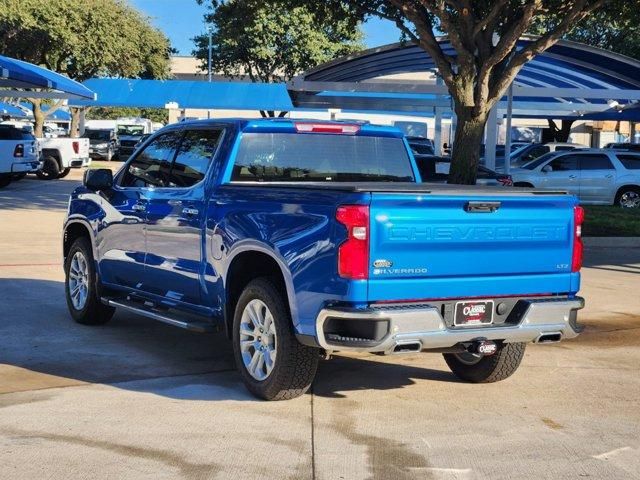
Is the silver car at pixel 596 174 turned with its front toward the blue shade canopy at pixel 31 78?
yes

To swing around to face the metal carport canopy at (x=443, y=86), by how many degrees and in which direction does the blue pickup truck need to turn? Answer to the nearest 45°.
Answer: approximately 45° to its right

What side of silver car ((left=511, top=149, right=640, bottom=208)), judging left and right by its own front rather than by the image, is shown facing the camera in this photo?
left

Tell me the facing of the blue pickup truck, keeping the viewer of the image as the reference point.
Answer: facing away from the viewer and to the left of the viewer

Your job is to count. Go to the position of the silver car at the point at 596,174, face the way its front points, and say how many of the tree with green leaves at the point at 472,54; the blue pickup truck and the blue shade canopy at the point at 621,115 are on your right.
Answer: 1

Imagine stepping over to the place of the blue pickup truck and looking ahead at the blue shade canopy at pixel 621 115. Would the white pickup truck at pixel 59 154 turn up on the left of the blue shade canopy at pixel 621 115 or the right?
left

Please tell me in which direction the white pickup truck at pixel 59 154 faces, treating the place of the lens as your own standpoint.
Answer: facing away from the viewer and to the left of the viewer

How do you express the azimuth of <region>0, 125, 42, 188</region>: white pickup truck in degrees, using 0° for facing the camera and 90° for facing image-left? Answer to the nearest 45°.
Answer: approximately 135°

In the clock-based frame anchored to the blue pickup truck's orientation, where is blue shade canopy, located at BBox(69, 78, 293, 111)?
The blue shade canopy is roughly at 1 o'clock from the blue pickup truck.

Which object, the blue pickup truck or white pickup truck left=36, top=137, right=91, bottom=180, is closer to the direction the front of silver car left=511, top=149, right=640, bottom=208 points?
the white pickup truck
